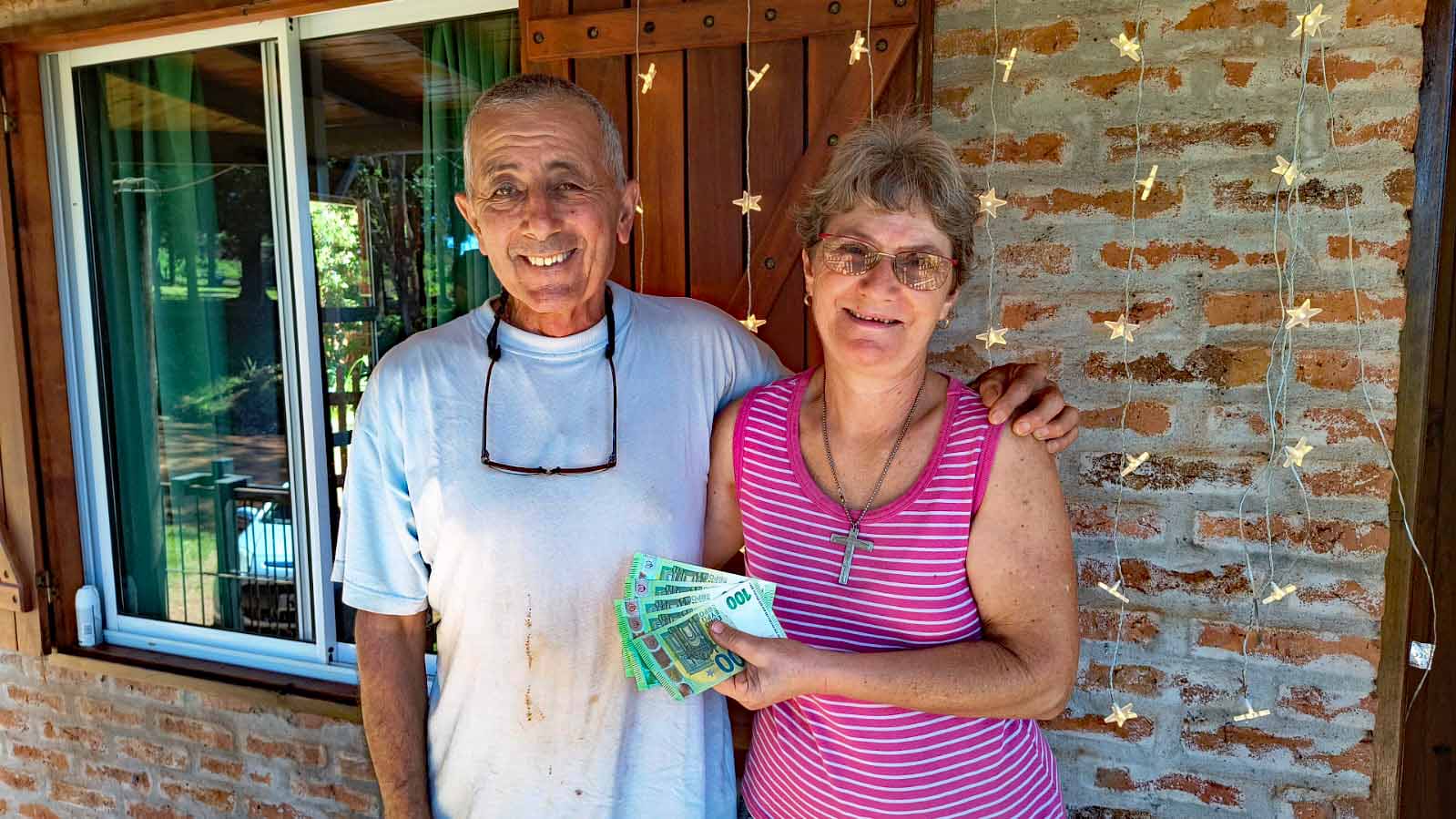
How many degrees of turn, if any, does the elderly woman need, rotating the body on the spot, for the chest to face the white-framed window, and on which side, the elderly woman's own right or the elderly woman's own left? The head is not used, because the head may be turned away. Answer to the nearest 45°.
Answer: approximately 135° to the elderly woman's own right

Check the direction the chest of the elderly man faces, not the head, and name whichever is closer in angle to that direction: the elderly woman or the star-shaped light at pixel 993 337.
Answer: the elderly woman

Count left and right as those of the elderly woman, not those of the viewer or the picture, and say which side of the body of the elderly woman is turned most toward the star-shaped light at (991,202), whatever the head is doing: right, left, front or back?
back

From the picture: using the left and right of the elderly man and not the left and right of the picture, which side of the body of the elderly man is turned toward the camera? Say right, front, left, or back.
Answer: front

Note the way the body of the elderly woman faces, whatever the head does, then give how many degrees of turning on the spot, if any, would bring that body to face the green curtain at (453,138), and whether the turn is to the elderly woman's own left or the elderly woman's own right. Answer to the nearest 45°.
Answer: approximately 135° to the elderly woman's own right

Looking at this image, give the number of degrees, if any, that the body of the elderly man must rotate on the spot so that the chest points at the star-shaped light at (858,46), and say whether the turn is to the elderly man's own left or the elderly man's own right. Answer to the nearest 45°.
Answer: approximately 135° to the elderly man's own left

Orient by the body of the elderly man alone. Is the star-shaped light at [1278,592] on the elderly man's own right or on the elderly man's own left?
on the elderly man's own left

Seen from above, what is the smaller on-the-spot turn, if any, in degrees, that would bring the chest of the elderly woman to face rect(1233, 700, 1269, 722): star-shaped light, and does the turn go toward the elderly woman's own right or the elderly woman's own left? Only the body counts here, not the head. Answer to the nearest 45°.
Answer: approximately 135° to the elderly woman's own left

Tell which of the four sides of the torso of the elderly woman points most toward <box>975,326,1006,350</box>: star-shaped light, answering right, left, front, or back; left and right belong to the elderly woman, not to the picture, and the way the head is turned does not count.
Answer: back

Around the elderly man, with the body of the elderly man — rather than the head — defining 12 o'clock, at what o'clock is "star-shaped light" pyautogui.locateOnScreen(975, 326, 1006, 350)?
The star-shaped light is roughly at 8 o'clock from the elderly man.
